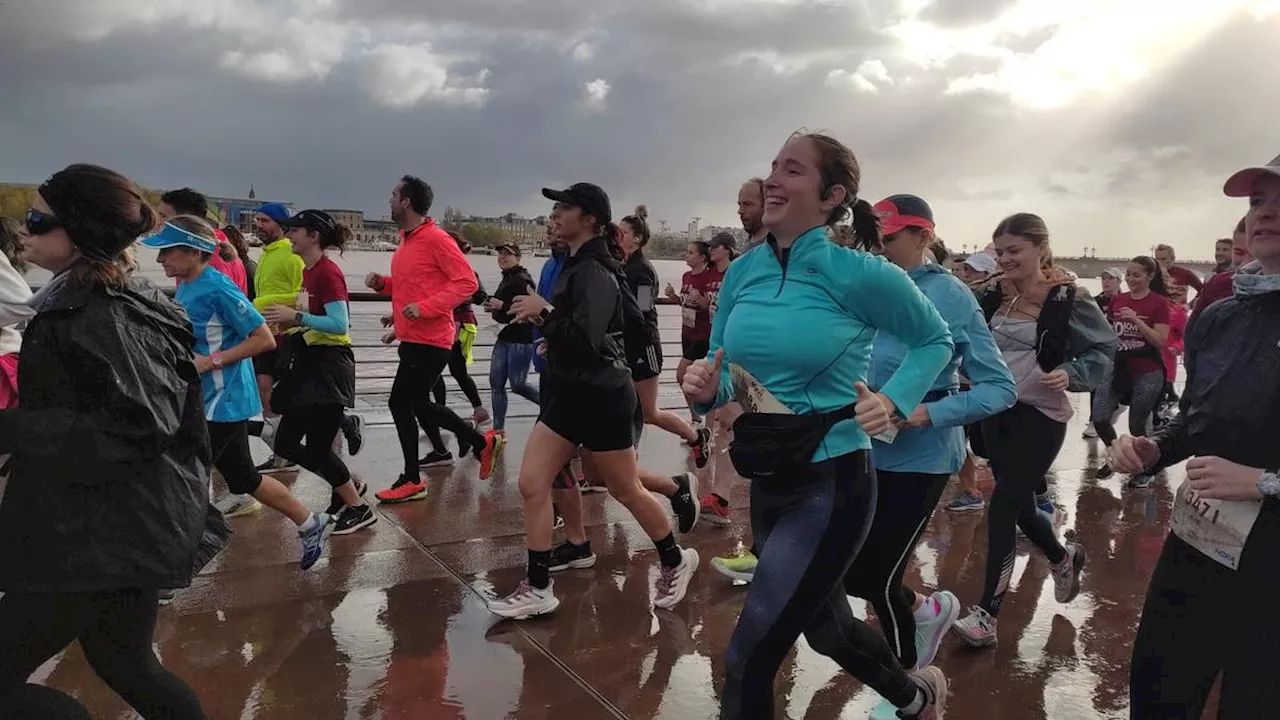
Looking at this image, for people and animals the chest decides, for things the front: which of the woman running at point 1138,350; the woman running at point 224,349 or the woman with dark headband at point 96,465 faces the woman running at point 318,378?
the woman running at point 1138,350

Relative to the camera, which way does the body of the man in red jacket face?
to the viewer's left

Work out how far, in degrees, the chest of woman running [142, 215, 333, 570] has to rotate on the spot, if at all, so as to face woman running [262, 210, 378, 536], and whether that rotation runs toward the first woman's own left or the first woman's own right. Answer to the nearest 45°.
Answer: approximately 135° to the first woman's own right

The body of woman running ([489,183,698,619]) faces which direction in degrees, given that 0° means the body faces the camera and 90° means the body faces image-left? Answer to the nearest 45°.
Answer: approximately 90°

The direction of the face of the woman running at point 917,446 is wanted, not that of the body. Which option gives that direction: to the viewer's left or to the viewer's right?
to the viewer's left

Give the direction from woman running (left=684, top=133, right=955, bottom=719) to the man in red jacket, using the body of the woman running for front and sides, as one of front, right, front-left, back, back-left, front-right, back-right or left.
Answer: right

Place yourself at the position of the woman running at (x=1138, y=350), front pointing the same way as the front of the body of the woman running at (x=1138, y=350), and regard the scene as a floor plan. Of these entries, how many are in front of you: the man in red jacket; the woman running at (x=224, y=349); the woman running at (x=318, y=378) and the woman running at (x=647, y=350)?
4

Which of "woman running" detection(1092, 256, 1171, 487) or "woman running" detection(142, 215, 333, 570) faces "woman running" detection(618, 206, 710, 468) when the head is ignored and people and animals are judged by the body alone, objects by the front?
"woman running" detection(1092, 256, 1171, 487)

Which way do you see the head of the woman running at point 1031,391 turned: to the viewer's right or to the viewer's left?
to the viewer's left

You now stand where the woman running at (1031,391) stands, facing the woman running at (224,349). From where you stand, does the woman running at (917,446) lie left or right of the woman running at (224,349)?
left

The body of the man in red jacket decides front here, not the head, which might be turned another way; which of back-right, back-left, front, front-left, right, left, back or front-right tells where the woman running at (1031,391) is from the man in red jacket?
back-left

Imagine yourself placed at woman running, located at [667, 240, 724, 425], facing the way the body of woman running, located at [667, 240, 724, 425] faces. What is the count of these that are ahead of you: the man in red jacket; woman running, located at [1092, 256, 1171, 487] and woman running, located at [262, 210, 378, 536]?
2

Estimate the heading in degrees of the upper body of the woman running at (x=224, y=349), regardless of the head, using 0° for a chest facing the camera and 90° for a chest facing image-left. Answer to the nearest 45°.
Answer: approximately 90°

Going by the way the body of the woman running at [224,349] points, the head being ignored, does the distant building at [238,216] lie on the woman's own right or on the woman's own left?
on the woman's own right

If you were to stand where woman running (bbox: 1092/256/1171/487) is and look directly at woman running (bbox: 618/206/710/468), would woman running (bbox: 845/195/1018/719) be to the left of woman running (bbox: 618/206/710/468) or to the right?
left
